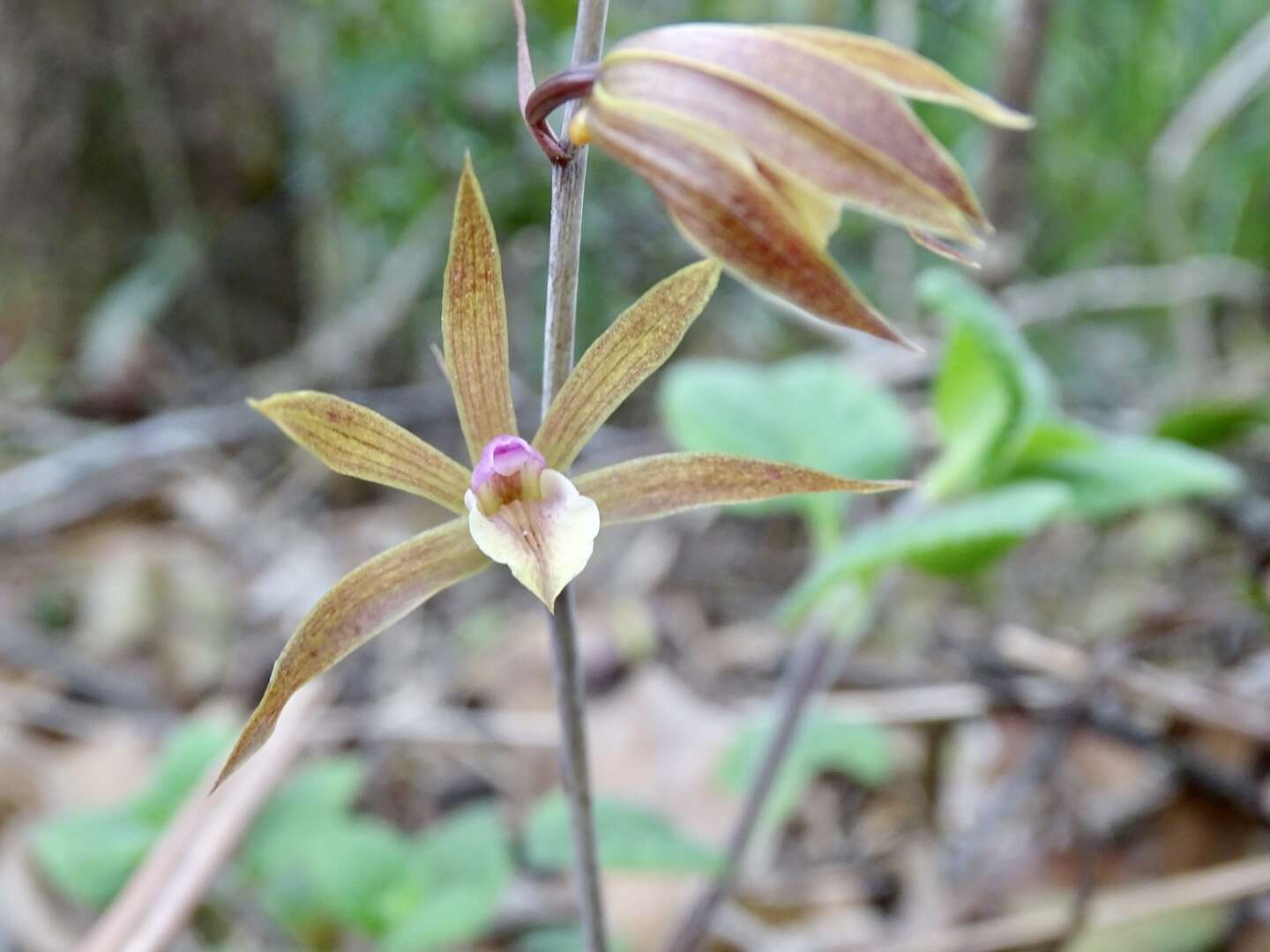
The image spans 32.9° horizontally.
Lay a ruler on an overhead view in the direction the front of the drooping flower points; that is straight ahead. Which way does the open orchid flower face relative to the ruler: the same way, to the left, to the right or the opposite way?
to the right

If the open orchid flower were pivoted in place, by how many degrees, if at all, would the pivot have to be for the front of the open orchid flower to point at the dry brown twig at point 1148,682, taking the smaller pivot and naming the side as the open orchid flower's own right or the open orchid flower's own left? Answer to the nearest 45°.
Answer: approximately 135° to the open orchid flower's own left

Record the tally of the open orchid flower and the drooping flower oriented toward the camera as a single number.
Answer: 1

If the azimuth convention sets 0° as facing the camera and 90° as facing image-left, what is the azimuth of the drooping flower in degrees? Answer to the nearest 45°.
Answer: approximately 270°

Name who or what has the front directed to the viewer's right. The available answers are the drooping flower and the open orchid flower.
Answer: the drooping flower

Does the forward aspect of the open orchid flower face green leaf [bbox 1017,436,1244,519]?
no

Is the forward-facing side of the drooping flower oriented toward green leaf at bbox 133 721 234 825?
no

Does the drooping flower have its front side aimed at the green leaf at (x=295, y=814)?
no

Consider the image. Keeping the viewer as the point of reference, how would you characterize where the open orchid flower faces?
facing the viewer
